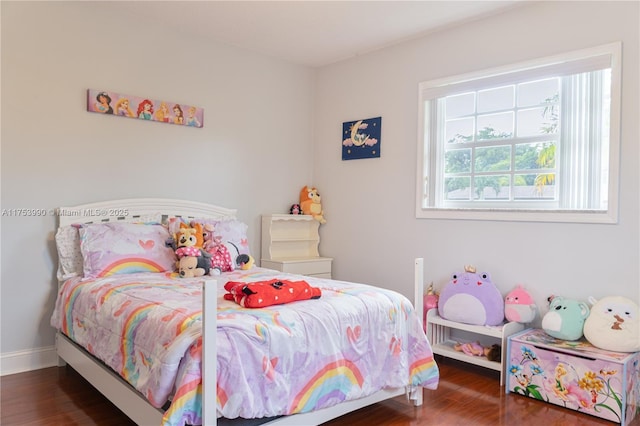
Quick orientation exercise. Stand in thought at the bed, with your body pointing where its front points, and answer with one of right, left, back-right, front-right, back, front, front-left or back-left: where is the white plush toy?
front-left

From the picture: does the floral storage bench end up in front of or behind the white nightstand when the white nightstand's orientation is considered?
in front

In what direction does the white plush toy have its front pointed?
toward the camera

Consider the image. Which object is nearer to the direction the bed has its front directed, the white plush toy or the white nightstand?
the white plush toy

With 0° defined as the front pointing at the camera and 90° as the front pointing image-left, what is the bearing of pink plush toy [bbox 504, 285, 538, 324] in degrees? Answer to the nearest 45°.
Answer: approximately 45°

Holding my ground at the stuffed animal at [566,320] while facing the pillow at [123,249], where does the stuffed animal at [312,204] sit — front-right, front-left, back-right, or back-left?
front-right

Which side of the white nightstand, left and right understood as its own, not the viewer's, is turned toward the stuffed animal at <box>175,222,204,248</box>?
right

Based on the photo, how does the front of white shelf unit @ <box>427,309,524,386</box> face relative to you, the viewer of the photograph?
facing the viewer and to the left of the viewer

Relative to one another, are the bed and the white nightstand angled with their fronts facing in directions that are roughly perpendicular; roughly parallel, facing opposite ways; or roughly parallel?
roughly parallel

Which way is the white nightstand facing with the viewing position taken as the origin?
facing the viewer and to the right of the viewer

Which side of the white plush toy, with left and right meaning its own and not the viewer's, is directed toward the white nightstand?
right

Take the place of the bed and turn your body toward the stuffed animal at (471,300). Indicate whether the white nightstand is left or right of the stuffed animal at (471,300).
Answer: left

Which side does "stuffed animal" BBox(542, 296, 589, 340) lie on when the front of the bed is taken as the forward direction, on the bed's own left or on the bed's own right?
on the bed's own left
